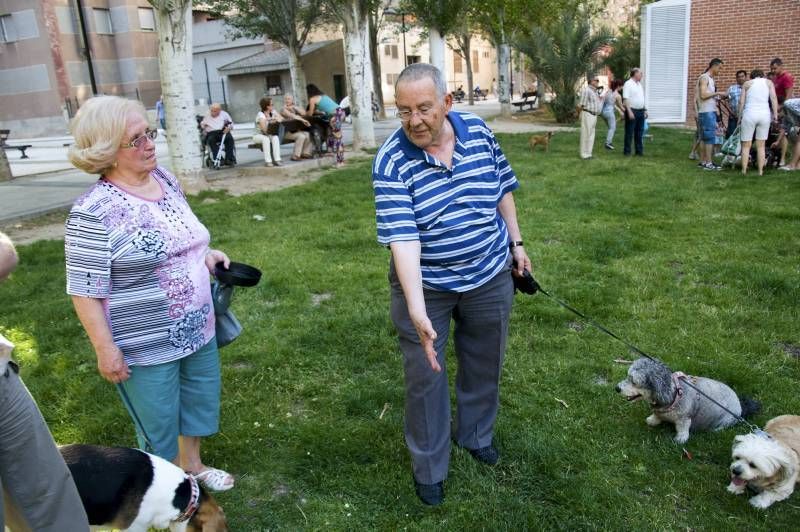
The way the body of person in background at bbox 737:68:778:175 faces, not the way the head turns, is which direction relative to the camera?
away from the camera

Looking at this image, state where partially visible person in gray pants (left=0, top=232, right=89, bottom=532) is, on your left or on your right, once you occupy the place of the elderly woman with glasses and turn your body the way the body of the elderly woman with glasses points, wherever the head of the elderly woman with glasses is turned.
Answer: on your right

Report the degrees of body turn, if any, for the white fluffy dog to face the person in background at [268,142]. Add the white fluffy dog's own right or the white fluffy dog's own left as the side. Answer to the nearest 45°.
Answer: approximately 90° to the white fluffy dog's own right

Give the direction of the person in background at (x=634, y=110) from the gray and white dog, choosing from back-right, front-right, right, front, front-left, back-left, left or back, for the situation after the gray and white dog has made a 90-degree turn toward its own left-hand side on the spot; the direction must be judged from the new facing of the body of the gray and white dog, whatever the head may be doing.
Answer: back

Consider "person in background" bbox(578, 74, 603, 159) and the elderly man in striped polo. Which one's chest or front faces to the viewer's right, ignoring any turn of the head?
the person in background

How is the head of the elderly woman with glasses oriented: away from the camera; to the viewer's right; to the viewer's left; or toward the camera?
to the viewer's right

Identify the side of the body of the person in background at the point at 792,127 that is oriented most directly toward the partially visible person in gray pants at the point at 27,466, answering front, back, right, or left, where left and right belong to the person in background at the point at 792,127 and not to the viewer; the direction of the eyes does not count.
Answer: left

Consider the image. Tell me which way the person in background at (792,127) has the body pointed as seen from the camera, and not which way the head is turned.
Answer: to the viewer's left

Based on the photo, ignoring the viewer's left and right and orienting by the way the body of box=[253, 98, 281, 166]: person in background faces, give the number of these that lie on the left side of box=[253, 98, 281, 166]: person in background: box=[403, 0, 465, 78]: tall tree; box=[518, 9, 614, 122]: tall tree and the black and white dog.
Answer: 2

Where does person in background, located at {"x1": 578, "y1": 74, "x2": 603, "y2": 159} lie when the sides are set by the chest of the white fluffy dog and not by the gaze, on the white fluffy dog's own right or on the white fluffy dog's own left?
on the white fluffy dog's own right
